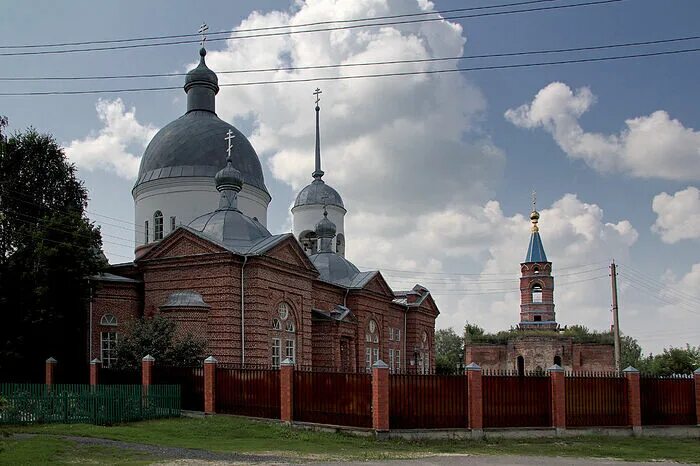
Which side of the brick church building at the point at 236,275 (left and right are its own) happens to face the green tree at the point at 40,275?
back

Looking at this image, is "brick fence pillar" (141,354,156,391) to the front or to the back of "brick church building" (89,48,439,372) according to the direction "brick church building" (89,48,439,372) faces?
to the back

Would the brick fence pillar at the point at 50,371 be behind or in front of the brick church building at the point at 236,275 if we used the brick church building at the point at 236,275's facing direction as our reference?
behind

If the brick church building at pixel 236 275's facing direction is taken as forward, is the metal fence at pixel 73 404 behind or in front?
behind
